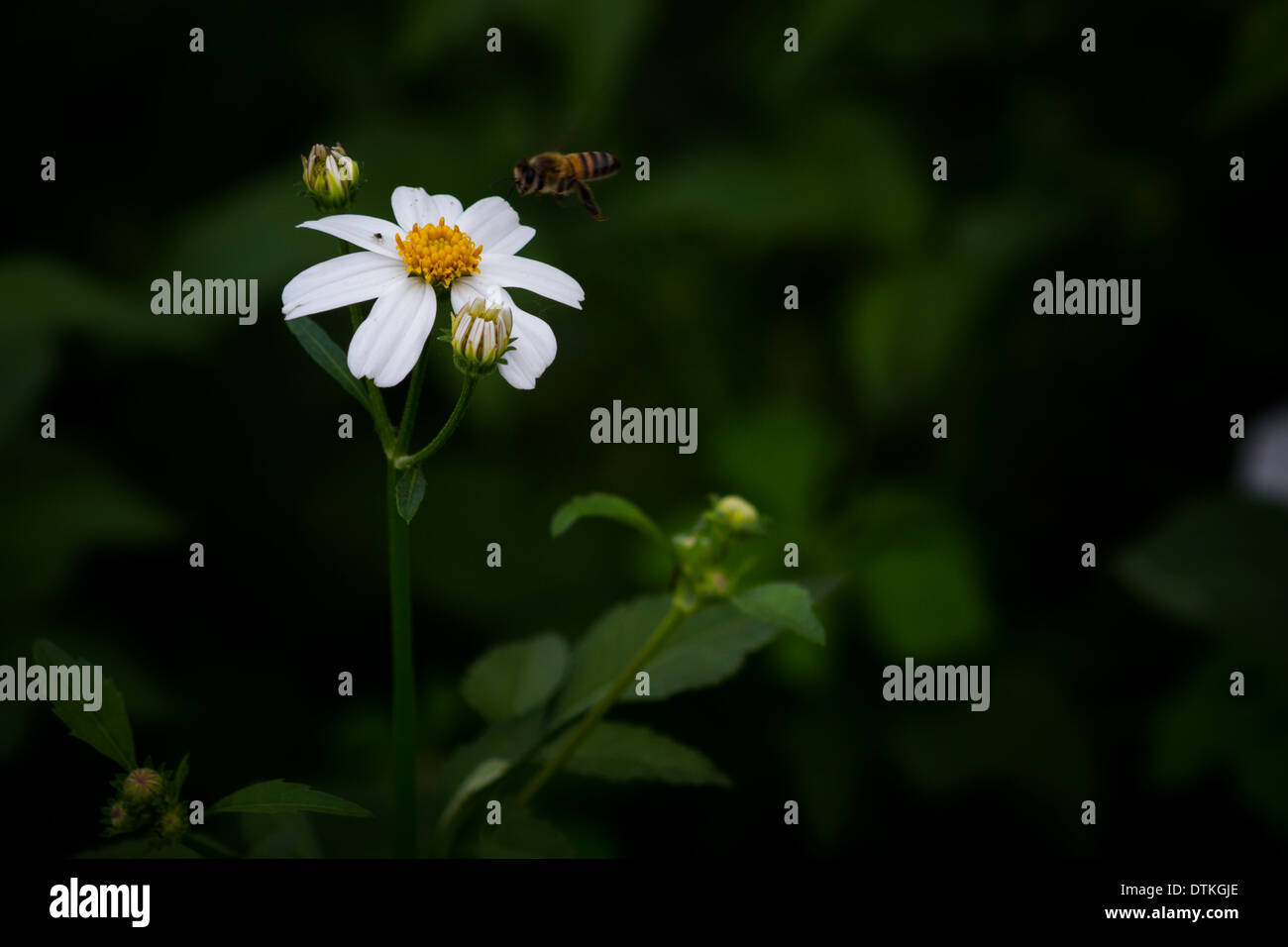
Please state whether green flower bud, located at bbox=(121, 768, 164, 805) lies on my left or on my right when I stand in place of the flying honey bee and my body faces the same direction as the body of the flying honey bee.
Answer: on my left

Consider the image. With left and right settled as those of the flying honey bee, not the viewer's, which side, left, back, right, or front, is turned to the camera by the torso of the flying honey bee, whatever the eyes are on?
left

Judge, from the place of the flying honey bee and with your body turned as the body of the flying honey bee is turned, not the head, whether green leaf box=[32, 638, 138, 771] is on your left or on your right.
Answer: on your left

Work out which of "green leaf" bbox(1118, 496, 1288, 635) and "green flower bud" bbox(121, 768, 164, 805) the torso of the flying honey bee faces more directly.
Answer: the green flower bud
